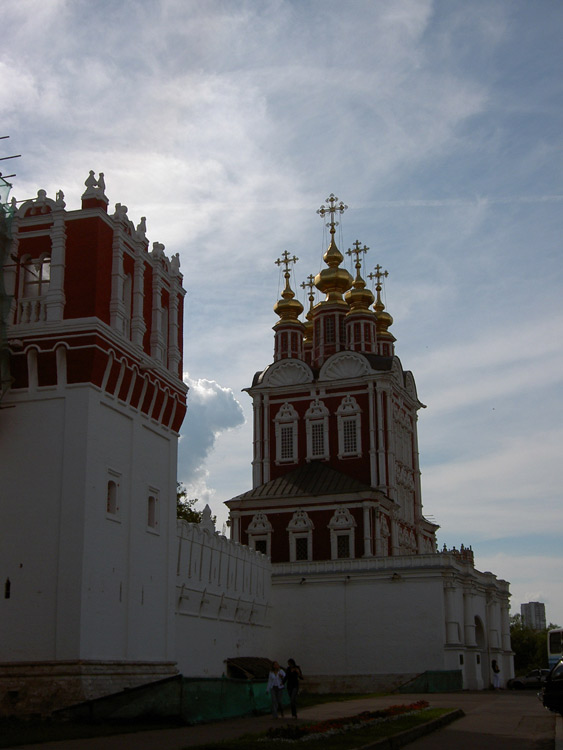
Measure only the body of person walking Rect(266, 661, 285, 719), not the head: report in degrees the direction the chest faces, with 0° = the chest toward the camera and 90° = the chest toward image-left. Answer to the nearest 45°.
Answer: approximately 0°

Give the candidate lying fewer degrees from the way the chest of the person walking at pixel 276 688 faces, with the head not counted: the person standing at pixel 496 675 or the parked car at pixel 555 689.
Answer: the parked car

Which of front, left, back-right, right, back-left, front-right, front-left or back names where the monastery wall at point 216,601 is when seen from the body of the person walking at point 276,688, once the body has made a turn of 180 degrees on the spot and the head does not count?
front

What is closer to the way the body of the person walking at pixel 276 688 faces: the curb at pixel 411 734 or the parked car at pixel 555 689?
the curb

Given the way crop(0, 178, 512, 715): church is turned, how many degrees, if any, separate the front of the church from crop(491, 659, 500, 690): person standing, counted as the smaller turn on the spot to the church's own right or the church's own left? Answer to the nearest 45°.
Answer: approximately 45° to the church's own left
